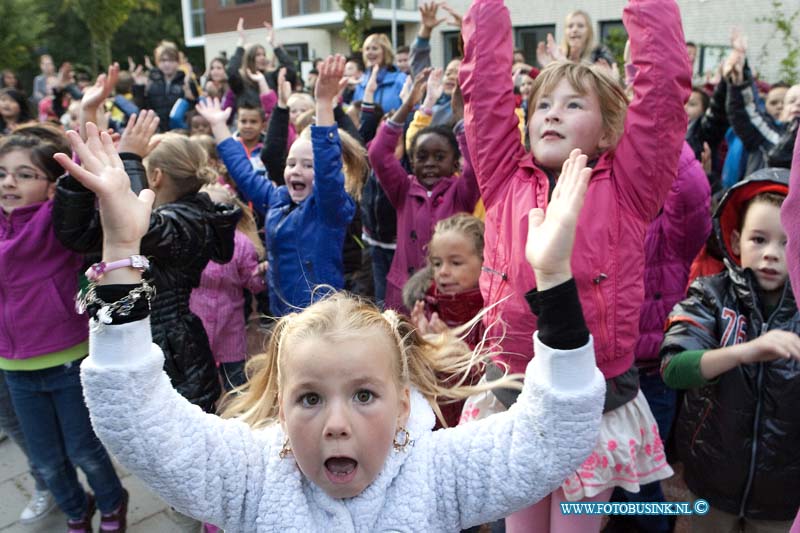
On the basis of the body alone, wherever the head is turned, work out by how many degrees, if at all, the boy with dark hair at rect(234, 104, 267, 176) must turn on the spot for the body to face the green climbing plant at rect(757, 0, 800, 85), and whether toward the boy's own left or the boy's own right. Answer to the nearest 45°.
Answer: approximately 135° to the boy's own left

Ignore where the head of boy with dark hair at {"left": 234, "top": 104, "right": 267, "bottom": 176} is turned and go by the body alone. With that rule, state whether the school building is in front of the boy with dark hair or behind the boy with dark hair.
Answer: behind

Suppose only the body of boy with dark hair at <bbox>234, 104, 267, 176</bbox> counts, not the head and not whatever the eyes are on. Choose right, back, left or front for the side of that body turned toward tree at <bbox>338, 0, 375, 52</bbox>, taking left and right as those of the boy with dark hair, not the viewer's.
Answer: back

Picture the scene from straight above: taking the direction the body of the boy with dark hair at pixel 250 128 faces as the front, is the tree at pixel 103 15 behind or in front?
behind

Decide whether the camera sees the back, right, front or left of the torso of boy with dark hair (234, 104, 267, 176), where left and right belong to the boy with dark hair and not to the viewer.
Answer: front

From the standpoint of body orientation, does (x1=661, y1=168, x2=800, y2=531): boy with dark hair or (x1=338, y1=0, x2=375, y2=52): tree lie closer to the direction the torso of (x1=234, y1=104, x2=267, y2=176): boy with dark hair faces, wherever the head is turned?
the boy with dark hair

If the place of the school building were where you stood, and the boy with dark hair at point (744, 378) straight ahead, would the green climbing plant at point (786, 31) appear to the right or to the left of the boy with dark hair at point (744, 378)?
left

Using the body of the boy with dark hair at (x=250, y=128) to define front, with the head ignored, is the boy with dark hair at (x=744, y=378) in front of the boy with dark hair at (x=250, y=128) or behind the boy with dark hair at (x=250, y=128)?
in front

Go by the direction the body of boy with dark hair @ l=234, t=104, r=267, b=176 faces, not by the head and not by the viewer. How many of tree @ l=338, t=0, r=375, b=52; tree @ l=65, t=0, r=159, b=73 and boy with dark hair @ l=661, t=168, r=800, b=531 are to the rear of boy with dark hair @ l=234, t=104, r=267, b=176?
2
